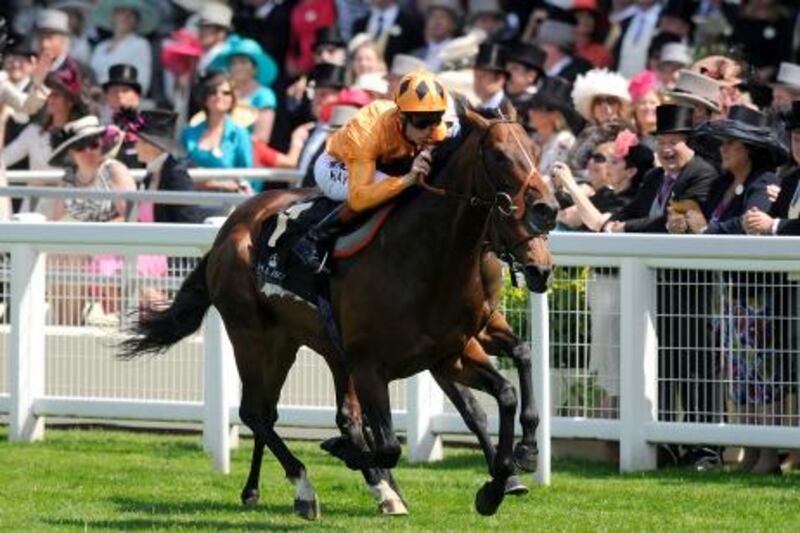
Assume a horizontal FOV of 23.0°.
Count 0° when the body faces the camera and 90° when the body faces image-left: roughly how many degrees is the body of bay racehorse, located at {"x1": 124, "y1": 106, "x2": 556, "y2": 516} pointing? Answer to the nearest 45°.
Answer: approximately 315°

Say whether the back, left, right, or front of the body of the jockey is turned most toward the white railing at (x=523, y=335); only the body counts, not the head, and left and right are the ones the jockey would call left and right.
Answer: left

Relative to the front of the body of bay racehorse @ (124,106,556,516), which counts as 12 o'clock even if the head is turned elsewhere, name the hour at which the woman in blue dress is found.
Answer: The woman in blue dress is roughly at 7 o'clock from the bay racehorse.

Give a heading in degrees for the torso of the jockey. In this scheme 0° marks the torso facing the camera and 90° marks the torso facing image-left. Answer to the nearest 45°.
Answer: approximately 315°

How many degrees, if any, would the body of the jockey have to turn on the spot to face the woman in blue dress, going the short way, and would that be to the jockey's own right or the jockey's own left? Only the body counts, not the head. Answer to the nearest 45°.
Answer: approximately 135° to the jockey's own left
